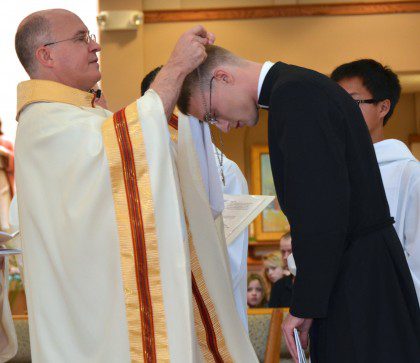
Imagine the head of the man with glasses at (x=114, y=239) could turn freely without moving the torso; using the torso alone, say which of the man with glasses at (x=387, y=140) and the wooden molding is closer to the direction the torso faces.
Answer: the man with glasses

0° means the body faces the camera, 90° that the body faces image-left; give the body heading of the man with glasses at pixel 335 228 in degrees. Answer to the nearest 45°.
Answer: approximately 90°

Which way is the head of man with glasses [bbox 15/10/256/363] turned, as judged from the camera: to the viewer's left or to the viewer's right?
to the viewer's right

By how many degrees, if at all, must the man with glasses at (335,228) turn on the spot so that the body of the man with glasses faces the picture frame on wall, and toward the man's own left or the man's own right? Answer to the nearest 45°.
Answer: approximately 90° to the man's own right

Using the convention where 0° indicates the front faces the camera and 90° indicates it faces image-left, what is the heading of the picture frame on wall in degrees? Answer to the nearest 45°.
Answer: approximately 0°

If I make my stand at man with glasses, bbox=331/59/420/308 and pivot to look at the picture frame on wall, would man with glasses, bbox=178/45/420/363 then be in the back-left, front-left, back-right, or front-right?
back-left

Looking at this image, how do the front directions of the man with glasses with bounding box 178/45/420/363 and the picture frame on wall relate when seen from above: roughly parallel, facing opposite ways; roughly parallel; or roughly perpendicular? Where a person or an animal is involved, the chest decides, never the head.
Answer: roughly perpendicular

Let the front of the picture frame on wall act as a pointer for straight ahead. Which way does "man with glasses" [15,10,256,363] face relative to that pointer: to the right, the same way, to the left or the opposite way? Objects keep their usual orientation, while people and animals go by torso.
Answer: to the left

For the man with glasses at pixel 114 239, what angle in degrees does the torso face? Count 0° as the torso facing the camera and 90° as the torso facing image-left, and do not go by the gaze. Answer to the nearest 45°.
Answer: approximately 270°

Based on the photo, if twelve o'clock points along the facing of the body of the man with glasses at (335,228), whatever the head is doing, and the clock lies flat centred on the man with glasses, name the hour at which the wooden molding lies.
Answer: The wooden molding is roughly at 3 o'clock from the man with glasses.

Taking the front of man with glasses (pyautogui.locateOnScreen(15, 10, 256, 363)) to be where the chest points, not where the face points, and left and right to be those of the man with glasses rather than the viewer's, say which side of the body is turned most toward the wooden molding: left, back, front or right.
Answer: left

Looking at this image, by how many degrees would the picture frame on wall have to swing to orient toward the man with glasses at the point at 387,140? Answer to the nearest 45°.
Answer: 0° — it already faces them

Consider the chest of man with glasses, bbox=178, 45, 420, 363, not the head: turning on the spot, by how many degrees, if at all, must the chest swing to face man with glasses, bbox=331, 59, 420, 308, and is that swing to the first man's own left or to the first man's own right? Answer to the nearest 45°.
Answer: approximately 90° to the first man's own right

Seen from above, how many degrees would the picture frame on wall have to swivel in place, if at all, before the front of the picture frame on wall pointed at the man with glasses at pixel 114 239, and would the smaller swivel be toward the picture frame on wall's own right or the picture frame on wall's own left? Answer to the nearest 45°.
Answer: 0° — it already faces them

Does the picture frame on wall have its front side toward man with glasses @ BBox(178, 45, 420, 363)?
yes
